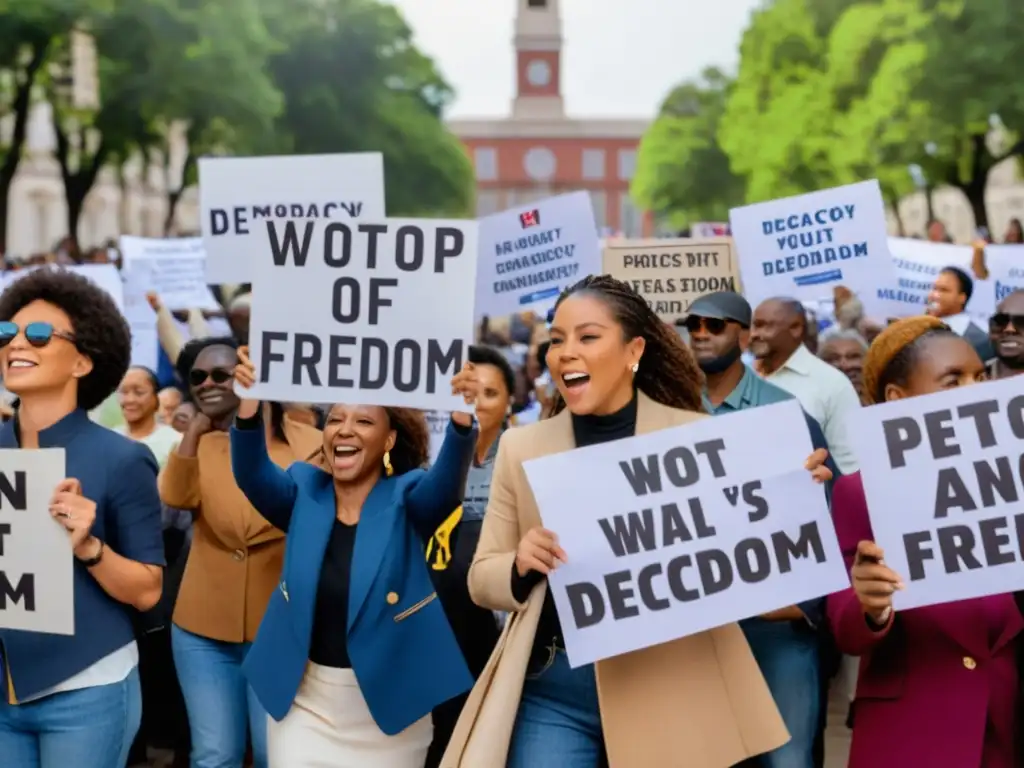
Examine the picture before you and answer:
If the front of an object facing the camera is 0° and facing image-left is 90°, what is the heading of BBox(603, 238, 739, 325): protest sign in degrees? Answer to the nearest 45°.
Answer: approximately 0°

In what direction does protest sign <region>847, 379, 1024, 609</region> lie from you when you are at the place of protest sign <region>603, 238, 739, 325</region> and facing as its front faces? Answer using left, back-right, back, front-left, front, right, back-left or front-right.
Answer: front

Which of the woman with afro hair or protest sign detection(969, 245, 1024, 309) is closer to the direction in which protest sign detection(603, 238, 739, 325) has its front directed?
the woman with afro hair

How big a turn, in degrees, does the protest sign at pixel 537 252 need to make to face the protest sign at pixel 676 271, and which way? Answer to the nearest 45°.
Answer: approximately 45° to its left

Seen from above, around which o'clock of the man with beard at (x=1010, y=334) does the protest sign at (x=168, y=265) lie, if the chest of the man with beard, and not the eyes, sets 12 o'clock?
The protest sign is roughly at 4 o'clock from the man with beard.

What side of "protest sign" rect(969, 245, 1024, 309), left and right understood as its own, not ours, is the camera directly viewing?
front

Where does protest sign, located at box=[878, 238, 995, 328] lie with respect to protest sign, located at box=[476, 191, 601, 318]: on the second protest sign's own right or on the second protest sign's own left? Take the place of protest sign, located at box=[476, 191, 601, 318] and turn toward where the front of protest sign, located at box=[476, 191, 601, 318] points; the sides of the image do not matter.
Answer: on the second protest sign's own left

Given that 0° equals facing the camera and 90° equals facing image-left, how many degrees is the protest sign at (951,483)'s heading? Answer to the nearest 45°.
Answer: approximately 0°

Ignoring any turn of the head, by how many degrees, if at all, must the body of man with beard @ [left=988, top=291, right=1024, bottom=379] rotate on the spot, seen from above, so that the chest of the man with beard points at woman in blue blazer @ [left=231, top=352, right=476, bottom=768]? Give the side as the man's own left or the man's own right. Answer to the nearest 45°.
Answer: approximately 45° to the man's own right

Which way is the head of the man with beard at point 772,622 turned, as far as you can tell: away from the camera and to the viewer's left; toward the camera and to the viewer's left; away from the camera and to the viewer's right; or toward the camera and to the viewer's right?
toward the camera and to the viewer's left
